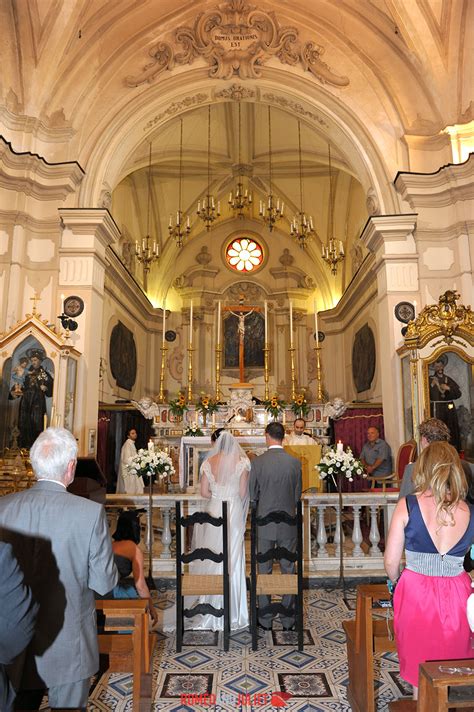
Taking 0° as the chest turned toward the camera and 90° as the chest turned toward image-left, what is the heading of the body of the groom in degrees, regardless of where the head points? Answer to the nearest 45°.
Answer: approximately 180°

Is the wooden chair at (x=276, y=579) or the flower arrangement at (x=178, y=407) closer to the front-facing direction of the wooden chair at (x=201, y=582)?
the flower arrangement

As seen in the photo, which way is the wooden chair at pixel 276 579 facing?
away from the camera

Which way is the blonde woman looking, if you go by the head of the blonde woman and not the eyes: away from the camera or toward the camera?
away from the camera

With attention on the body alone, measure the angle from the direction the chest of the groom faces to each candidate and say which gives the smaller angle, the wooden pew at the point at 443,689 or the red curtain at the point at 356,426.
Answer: the red curtain

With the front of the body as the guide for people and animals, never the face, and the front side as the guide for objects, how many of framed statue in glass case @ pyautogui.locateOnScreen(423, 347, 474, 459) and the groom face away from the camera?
1

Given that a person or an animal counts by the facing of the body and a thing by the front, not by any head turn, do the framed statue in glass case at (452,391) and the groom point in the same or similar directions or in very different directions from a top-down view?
very different directions

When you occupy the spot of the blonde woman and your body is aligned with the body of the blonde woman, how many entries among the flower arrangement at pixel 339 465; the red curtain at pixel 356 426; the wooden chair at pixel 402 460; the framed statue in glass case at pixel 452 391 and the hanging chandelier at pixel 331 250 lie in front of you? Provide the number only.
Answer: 5

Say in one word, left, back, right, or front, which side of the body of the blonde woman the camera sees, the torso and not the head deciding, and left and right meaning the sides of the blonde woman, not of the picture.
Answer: back

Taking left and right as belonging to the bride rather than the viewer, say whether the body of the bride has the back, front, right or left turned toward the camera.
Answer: back

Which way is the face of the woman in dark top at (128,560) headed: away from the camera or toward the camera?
away from the camera

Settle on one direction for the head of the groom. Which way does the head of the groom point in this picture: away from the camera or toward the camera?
away from the camera

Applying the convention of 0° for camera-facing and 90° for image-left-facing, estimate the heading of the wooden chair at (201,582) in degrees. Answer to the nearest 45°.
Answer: approximately 180°
